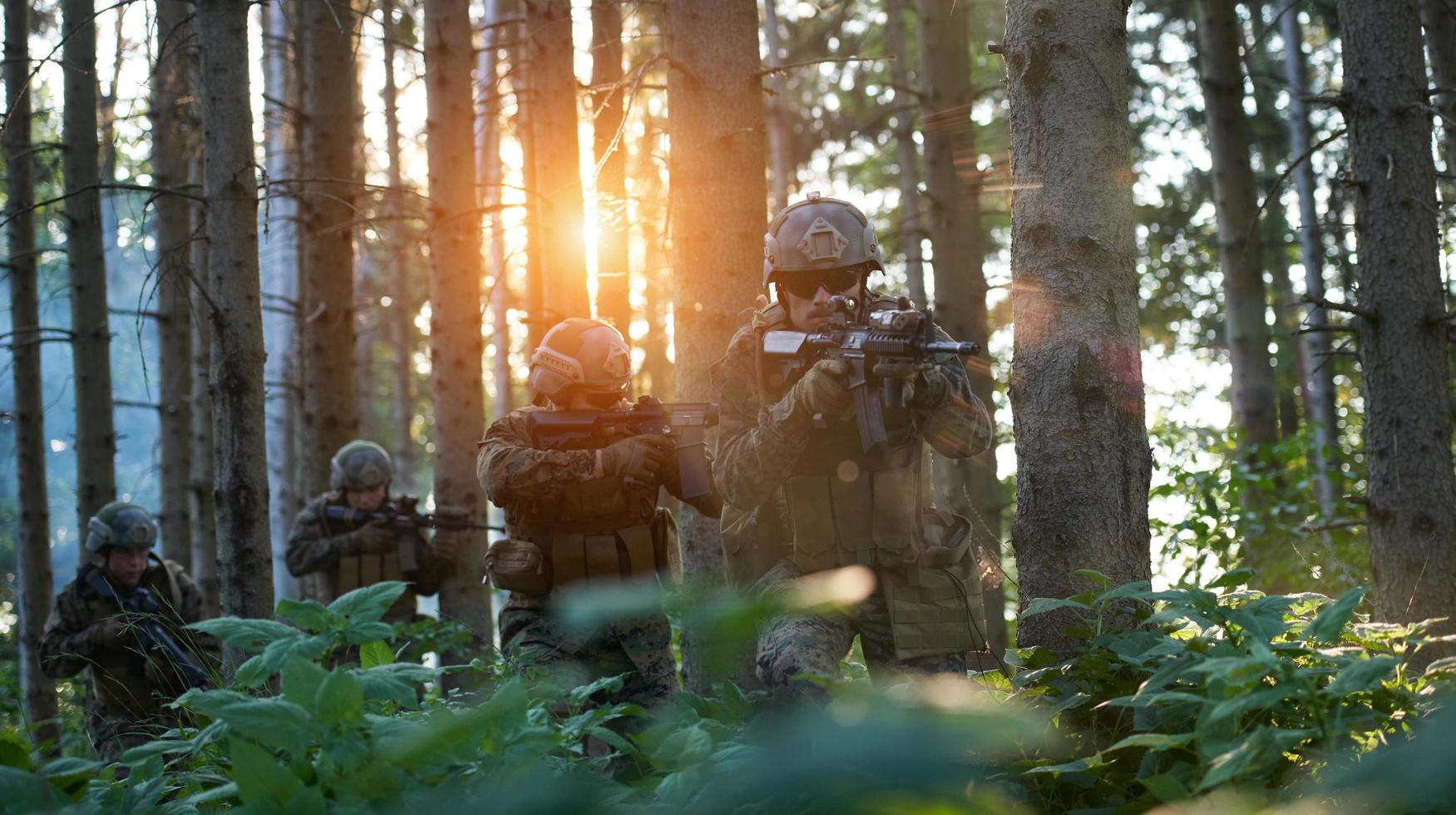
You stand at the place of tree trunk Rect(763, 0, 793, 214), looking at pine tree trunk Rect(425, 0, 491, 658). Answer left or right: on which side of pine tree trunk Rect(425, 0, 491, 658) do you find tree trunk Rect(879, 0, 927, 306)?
left

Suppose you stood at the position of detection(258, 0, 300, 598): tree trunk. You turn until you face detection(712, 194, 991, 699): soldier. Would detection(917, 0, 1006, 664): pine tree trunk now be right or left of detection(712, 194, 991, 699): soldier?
left

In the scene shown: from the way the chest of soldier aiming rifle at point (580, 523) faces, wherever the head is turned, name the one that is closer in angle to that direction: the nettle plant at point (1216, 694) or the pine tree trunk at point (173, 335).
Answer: the nettle plant

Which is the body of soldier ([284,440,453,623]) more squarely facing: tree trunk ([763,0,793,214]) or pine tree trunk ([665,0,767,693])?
the pine tree trunk

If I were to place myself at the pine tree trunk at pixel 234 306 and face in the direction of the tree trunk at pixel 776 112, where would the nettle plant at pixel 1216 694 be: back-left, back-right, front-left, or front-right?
back-right
